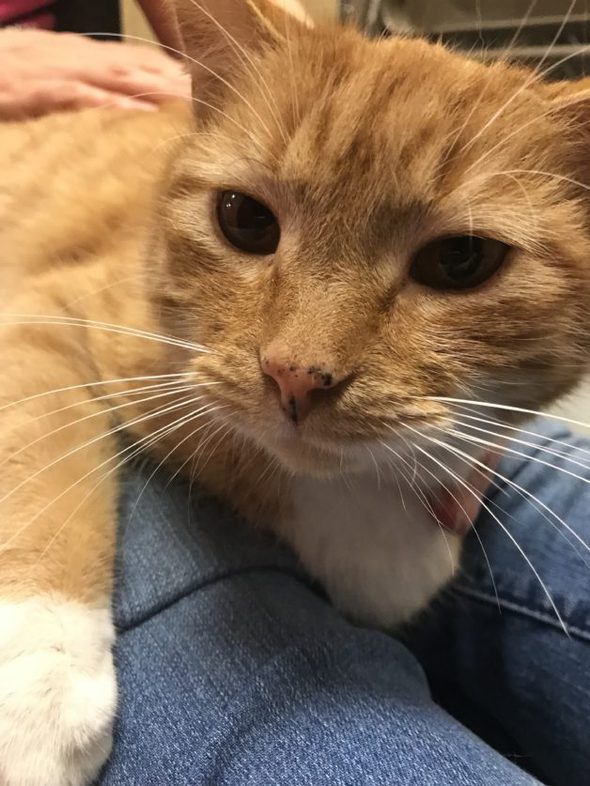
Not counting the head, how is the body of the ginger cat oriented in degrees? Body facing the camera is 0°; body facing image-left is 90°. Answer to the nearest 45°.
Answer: approximately 315°
